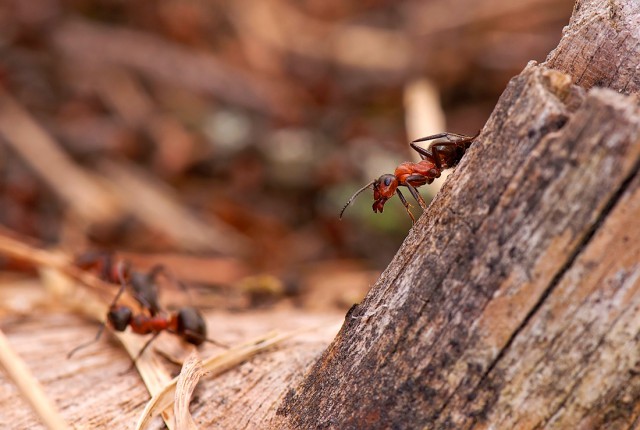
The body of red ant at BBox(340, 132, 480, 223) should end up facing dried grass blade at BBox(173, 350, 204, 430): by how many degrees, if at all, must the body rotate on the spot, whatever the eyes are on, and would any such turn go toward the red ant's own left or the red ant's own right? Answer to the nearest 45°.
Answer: approximately 45° to the red ant's own left

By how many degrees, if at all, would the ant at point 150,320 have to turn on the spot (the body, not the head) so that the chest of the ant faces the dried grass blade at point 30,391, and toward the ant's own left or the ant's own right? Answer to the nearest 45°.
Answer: approximately 90° to the ant's own left

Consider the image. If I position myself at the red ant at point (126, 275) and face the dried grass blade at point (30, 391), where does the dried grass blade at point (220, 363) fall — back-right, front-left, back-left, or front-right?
front-left

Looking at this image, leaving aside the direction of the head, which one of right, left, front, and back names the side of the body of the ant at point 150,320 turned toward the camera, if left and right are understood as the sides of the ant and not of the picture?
left

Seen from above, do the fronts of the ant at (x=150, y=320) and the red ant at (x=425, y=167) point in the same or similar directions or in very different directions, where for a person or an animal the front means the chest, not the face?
same or similar directions

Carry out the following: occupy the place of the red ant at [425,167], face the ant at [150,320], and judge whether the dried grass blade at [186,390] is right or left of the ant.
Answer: left

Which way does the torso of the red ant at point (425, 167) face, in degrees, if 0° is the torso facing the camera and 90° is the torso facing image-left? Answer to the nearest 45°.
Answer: approximately 90°

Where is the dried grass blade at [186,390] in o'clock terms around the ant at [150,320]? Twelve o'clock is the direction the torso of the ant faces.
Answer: The dried grass blade is roughly at 9 o'clock from the ant.

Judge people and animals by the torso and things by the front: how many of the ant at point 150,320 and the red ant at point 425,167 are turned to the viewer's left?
2

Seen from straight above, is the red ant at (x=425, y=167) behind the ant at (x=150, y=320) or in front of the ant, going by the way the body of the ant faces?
behind

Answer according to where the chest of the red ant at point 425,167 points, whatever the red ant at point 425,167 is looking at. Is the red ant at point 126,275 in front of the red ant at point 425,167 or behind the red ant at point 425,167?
in front

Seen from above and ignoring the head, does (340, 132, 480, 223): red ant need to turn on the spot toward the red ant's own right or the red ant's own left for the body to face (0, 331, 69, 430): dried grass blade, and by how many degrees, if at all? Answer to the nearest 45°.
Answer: approximately 45° to the red ant's own left

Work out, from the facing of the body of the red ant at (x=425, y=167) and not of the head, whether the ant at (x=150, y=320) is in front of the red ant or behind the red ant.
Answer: in front
